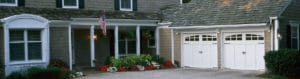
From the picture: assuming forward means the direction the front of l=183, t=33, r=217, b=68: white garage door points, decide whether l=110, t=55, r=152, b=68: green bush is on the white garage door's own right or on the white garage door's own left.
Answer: on the white garage door's own right

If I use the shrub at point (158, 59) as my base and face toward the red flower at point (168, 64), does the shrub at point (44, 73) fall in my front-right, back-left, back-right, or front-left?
back-right

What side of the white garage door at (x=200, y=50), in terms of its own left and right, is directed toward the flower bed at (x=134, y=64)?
right

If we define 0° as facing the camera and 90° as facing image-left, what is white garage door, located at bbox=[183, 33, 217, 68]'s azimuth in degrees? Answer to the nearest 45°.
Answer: approximately 0°

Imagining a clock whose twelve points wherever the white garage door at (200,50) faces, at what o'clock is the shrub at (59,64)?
The shrub is roughly at 2 o'clock from the white garage door.

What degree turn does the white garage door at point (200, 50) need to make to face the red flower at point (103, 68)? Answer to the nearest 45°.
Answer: approximately 90° to its right

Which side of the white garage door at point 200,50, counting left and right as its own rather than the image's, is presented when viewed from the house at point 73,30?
right

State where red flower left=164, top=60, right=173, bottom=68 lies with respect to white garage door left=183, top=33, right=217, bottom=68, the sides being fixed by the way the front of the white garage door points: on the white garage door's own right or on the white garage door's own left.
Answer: on the white garage door's own right
